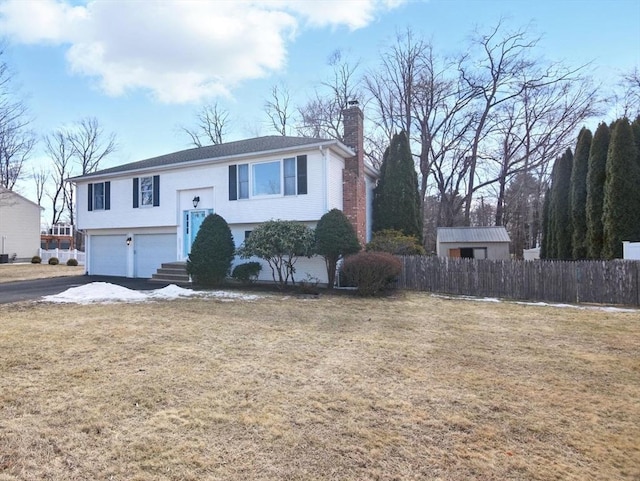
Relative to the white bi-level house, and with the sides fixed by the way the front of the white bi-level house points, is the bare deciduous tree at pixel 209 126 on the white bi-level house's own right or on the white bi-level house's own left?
on the white bi-level house's own right

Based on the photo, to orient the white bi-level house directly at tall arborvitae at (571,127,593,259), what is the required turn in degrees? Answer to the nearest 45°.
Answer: approximately 135° to its left

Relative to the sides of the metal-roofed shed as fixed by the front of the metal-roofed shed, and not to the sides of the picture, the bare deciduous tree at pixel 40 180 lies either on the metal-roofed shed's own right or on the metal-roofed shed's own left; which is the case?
on the metal-roofed shed's own right

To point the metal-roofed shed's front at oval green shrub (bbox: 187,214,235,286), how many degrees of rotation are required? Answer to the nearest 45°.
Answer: approximately 45° to its right

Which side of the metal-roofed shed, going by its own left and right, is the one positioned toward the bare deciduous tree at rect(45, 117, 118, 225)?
right

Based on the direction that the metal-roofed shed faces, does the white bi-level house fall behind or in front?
in front

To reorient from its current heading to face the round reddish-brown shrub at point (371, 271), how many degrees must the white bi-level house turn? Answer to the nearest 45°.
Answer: approximately 90° to its left

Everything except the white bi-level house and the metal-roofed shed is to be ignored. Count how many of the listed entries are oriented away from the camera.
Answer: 0

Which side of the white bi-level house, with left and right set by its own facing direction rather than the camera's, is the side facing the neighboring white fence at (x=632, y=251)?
left

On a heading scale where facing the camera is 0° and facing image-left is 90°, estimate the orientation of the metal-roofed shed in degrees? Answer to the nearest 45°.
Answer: approximately 0°

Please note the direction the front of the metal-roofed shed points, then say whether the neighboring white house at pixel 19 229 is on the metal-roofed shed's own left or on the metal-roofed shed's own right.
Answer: on the metal-roofed shed's own right

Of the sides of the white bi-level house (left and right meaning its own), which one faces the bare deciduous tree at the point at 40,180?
right

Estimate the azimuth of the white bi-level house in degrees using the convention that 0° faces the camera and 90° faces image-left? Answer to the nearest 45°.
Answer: approximately 45°
